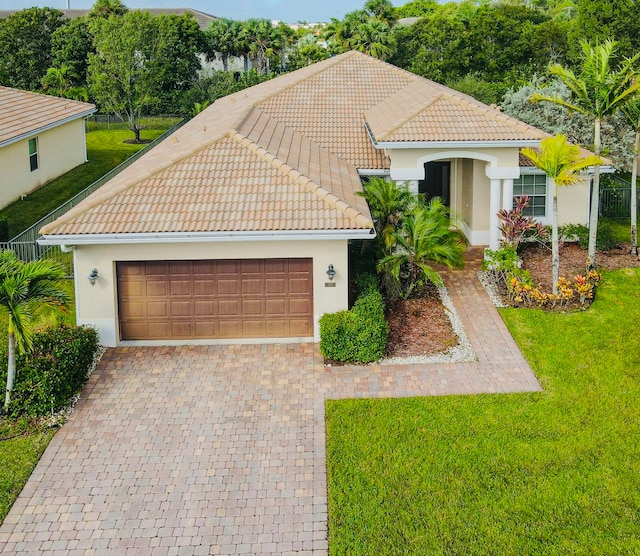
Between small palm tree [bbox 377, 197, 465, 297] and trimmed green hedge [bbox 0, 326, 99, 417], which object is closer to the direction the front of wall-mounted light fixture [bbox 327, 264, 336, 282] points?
the trimmed green hedge

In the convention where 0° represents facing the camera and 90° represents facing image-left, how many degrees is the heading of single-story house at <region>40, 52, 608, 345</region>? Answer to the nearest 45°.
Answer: approximately 0°

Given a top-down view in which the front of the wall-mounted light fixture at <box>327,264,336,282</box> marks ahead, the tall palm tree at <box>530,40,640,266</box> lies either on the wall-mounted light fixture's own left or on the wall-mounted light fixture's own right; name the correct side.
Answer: on the wall-mounted light fixture's own left

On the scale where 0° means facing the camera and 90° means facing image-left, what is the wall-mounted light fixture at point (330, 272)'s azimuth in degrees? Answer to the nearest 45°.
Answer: approximately 0°

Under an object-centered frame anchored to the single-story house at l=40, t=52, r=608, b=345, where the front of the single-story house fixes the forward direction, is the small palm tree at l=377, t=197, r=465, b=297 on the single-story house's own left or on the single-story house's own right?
on the single-story house's own left

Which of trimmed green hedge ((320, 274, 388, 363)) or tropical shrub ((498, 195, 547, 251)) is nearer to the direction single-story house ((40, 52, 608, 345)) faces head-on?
the trimmed green hedge

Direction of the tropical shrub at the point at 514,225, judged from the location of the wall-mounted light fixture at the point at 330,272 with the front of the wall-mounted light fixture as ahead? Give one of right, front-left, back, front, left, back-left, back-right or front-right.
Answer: back-left
